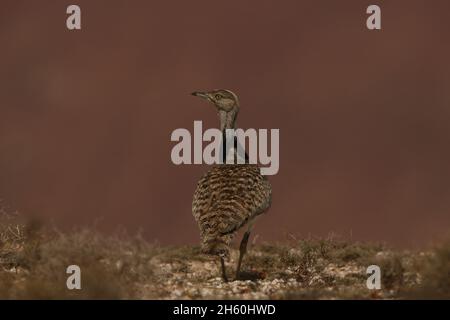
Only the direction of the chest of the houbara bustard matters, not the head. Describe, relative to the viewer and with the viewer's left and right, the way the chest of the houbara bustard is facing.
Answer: facing away from the viewer and to the right of the viewer
